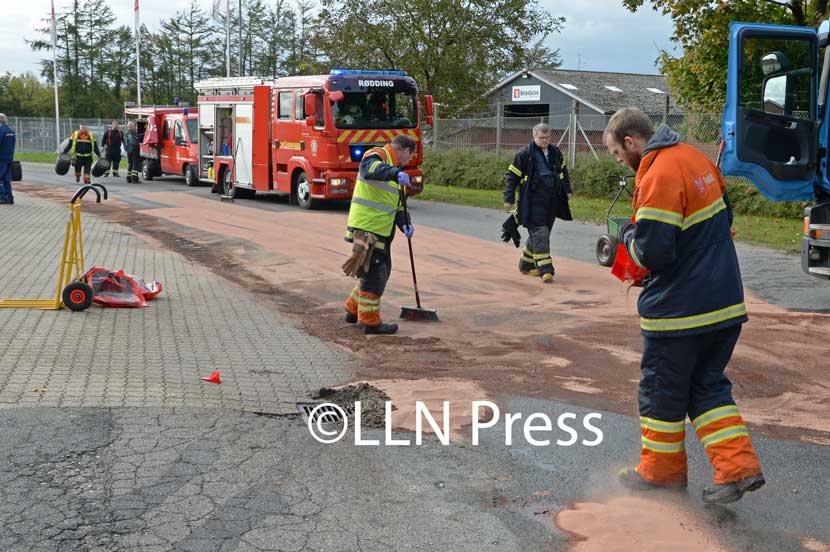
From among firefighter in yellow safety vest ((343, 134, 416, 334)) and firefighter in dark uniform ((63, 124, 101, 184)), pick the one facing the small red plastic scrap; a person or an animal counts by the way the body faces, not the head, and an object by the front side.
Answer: firefighter in dark uniform ((63, 124, 101, 184))

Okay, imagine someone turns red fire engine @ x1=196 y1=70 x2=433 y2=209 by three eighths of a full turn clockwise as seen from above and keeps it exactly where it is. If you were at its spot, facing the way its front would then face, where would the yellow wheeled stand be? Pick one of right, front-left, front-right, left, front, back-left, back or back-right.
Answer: left

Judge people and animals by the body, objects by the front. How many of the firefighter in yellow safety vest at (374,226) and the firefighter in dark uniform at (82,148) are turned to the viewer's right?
1

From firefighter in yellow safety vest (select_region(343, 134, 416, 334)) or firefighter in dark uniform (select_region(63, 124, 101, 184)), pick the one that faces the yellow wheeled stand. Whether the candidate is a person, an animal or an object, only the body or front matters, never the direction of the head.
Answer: firefighter in dark uniform (select_region(63, 124, 101, 184))

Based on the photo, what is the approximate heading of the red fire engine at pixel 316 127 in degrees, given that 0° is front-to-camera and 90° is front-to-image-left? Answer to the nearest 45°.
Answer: approximately 315°

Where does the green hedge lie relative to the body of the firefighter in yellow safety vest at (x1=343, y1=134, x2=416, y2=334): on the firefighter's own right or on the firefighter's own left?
on the firefighter's own left

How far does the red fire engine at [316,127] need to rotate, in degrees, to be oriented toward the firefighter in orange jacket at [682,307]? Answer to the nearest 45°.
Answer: approximately 45° to its right

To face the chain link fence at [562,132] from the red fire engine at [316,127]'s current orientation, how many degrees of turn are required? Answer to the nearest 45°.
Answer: approximately 90° to its left

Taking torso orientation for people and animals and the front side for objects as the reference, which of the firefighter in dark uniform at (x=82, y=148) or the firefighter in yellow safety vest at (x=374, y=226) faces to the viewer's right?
the firefighter in yellow safety vest at (x=374, y=226)

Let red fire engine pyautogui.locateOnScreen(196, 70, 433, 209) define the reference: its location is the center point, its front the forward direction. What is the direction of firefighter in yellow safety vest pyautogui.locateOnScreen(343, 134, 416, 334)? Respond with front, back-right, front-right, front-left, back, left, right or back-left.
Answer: front-right

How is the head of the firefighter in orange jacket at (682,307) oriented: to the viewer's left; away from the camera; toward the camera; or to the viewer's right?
to the viewer's left

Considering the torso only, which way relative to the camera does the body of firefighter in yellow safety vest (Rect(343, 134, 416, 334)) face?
to the viewer's right

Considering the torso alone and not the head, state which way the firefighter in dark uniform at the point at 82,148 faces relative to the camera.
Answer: toward the camera

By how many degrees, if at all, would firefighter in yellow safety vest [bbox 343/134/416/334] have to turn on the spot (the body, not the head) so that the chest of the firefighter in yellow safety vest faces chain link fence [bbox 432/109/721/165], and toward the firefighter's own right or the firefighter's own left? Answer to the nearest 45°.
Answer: approximately 90° to the firefighter's own left

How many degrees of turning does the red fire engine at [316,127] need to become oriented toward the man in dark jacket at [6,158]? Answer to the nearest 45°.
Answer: approximately 135° to its right
